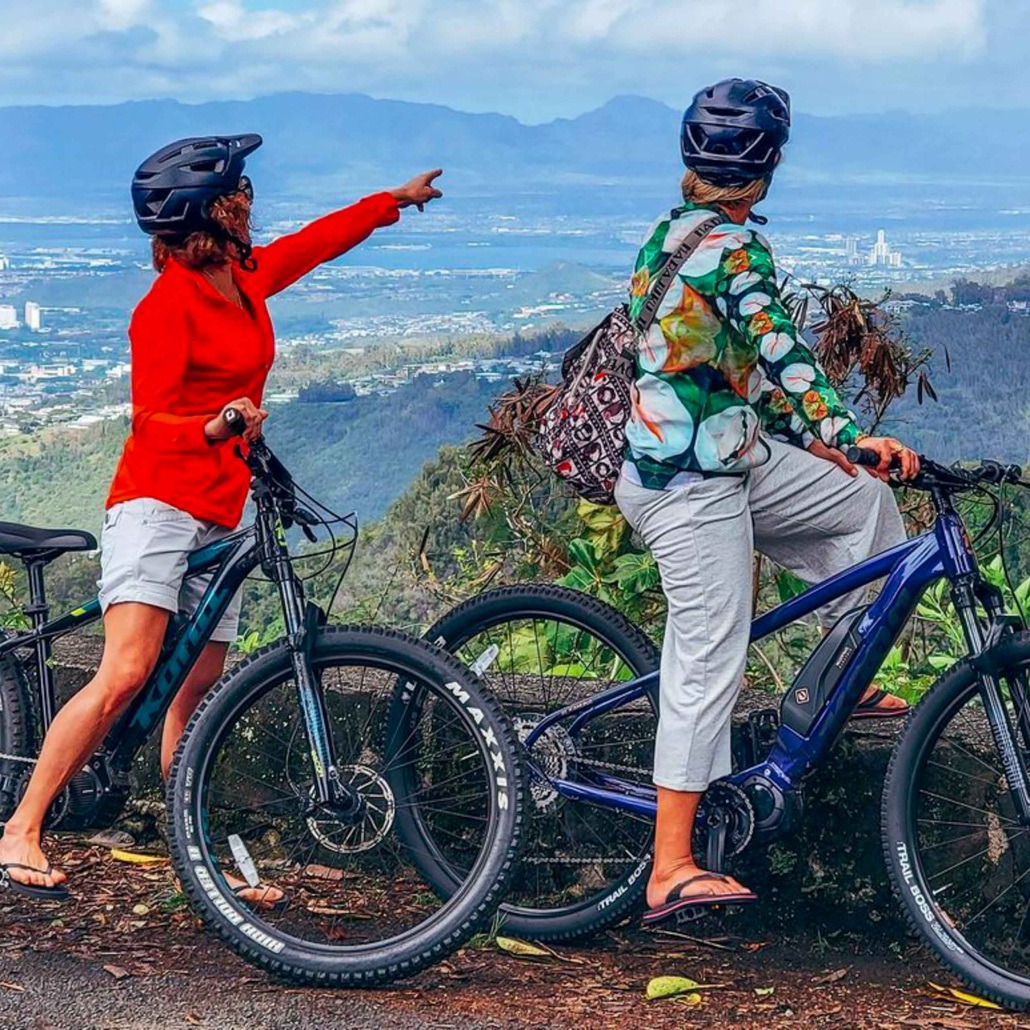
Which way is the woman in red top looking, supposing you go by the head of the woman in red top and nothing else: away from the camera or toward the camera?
away from the camera

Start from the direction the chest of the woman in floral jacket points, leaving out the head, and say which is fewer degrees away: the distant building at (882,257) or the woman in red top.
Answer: the distant building

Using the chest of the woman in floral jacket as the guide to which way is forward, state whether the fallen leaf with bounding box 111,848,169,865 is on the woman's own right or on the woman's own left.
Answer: on the woman's own left

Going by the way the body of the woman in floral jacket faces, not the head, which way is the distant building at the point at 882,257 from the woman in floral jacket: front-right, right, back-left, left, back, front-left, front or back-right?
front-left

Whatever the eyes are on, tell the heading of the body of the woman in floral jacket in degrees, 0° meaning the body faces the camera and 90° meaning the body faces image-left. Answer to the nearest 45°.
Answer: approximately 225°
